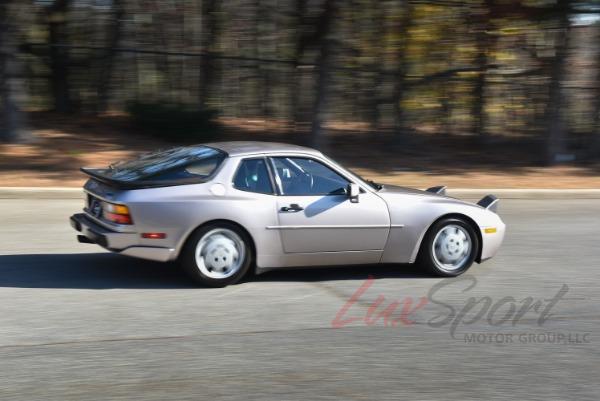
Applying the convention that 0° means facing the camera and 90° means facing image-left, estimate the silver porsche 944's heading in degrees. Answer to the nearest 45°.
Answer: approximately 270°

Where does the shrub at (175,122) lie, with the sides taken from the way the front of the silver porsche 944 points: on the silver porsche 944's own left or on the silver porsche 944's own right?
on the silver porsche 944's own left
